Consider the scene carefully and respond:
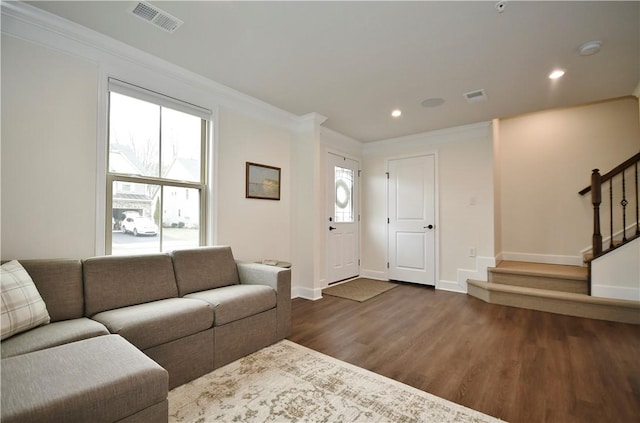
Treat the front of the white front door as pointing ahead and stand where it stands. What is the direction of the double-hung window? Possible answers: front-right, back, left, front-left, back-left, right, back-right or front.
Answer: right

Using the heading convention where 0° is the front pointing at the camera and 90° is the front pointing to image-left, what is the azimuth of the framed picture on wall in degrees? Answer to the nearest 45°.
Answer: approximately 315°

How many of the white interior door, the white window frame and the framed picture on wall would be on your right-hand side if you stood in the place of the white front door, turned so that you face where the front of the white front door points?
2

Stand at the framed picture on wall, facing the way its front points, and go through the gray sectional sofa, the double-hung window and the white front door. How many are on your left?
1

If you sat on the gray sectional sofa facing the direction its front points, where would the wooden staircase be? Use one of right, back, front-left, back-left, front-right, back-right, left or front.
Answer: front-left

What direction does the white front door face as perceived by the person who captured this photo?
facing the viewer and to the right of the viewer

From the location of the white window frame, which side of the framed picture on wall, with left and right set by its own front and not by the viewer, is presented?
right

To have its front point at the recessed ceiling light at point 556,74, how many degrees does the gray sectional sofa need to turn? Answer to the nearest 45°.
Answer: approximately 45° to its left

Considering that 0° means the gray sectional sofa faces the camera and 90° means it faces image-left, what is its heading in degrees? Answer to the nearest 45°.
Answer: approximately 315°

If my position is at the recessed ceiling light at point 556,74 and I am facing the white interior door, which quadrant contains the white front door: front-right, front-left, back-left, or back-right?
front-left

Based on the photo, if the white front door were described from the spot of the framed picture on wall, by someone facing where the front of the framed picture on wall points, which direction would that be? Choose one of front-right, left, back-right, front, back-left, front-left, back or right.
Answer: left

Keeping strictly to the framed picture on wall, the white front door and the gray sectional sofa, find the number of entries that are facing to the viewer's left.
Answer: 0
